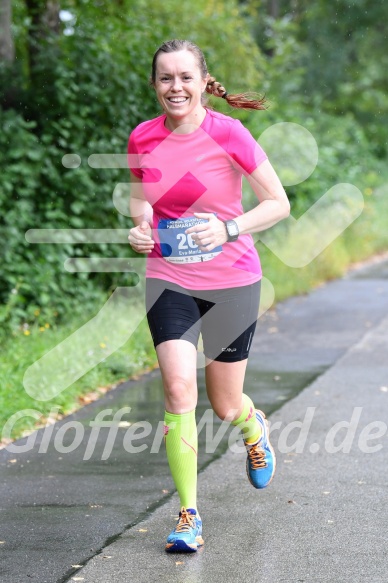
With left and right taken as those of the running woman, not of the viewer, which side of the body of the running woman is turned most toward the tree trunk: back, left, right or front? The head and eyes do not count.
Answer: back

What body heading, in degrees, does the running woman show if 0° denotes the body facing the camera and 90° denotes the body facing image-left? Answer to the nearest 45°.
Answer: approximately 0°
